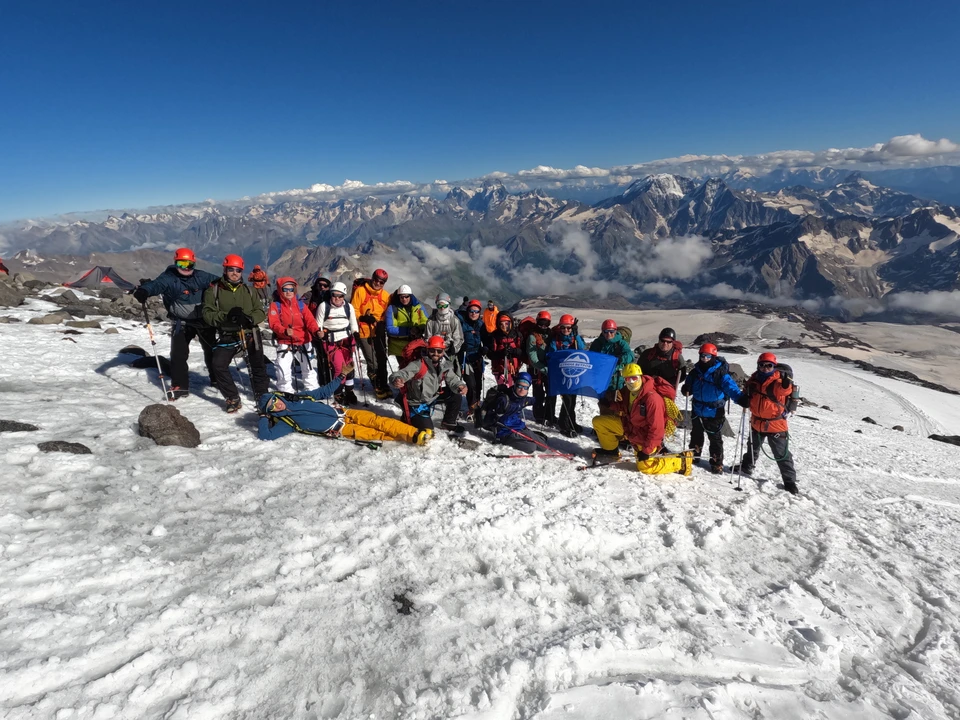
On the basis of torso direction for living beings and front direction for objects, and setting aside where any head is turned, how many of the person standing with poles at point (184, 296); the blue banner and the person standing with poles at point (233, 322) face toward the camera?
3

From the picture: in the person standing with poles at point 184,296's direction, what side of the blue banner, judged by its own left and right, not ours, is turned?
right

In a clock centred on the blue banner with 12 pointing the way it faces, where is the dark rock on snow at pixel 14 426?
The dark rock on snow is roughly at 2 o'clock from the blue banner.

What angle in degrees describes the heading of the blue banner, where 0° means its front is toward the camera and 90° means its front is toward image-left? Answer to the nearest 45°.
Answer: approximately 0°

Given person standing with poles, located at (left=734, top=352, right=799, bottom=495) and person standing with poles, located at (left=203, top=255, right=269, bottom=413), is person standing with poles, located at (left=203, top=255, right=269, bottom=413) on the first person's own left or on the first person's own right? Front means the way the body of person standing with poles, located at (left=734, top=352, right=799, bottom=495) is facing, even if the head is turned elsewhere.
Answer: on the first person's own right

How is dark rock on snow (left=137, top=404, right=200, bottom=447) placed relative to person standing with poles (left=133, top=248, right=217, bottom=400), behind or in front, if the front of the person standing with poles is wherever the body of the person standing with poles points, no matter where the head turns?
in front
